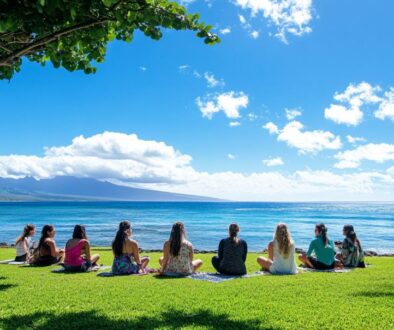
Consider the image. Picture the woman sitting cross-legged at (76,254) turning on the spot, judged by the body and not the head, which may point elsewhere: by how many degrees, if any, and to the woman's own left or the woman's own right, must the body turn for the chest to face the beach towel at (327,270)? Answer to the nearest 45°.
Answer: approximately 45° to the woman's own right

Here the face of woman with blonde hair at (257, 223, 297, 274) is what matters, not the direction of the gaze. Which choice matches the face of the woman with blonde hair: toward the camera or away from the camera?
away from the camera

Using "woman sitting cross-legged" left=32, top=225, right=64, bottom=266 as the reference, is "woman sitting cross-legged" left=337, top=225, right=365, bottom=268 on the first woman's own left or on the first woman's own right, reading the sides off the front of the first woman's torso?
on the first woman's own right

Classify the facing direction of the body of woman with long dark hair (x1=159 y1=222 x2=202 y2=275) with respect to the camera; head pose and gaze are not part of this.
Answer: away from the camera

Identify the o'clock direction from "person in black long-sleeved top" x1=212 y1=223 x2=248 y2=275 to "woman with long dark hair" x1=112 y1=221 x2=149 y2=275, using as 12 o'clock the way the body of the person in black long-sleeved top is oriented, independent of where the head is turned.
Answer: The woman with long dark hair is roughly at 9 o'clock from the person in black long-sleeved top.

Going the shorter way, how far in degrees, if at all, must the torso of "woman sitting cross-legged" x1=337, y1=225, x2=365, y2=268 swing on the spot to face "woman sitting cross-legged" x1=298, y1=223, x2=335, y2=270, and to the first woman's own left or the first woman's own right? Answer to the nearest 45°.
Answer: approximately 90° to the first woman's own left

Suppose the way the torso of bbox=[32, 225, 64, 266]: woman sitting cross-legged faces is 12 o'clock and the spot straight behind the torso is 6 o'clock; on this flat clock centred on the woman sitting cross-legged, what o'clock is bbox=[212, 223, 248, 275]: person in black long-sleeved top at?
The person in black long-sleeved top is roughly at 3 o'clock from the woman sitting cross-legged.

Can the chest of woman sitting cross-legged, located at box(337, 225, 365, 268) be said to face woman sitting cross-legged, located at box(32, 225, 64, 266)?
no

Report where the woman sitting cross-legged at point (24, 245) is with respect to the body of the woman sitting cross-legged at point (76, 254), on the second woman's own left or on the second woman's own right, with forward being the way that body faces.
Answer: on the second woman's own left

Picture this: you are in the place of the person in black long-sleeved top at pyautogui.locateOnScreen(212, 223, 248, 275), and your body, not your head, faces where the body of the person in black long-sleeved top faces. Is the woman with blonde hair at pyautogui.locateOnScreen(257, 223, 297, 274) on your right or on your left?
on your right

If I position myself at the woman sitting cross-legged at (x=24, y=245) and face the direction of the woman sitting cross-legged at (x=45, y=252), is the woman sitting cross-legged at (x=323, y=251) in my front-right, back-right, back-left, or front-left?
front-left

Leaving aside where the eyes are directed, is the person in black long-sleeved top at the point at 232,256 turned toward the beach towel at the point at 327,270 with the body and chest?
no

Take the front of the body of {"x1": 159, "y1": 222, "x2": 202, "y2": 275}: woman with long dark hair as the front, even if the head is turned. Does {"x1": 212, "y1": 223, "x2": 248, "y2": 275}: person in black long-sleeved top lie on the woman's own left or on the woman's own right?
on the woman's own right

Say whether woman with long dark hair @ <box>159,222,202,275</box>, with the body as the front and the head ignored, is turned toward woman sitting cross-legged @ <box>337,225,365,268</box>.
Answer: no

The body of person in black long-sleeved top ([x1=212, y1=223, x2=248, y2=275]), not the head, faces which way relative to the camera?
away from the camera

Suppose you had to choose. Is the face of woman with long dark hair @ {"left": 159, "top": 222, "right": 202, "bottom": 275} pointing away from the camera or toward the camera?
away from the camera

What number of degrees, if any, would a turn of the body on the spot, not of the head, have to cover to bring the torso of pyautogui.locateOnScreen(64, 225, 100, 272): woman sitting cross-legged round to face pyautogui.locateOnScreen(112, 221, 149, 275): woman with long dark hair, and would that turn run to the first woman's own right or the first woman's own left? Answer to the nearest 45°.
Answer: approximately 90° to the first woman's own right

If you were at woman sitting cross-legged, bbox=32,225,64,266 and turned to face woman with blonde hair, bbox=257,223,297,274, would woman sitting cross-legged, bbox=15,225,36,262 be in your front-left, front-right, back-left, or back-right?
back-left

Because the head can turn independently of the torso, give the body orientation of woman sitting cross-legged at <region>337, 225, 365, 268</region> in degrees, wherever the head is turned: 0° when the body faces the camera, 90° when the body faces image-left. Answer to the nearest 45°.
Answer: approximately 135°
